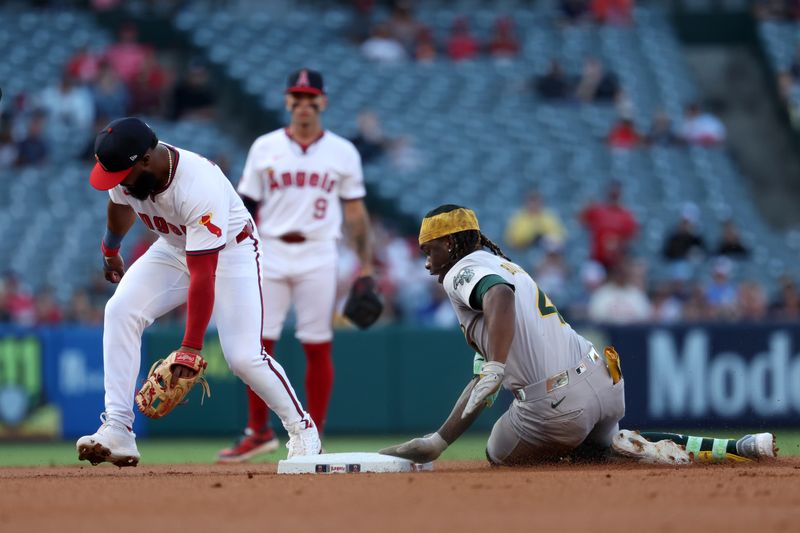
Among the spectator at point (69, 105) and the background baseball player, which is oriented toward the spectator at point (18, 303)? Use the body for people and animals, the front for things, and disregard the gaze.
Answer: the spectator at point (69, 105)

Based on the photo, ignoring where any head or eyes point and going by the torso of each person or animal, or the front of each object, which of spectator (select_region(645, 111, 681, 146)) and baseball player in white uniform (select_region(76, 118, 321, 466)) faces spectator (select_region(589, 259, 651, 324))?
spectator (select_region(645, 111, 681, 146))

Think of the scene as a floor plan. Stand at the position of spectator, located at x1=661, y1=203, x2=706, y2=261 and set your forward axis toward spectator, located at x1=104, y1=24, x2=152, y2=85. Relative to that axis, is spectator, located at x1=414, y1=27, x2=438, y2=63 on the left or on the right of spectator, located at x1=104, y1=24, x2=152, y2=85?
right

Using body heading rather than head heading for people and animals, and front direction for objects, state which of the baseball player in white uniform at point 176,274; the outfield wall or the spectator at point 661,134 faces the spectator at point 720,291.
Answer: the spectator at point 661,134

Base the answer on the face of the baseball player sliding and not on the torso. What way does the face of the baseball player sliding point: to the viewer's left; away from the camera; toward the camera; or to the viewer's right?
to the viewer's left

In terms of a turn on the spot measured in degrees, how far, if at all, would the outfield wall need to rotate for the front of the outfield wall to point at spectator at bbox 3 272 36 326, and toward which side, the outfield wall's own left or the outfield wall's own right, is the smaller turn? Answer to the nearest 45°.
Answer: approximately 90° to the outfield wall's own right

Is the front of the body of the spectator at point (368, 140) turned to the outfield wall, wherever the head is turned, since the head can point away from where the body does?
yes
